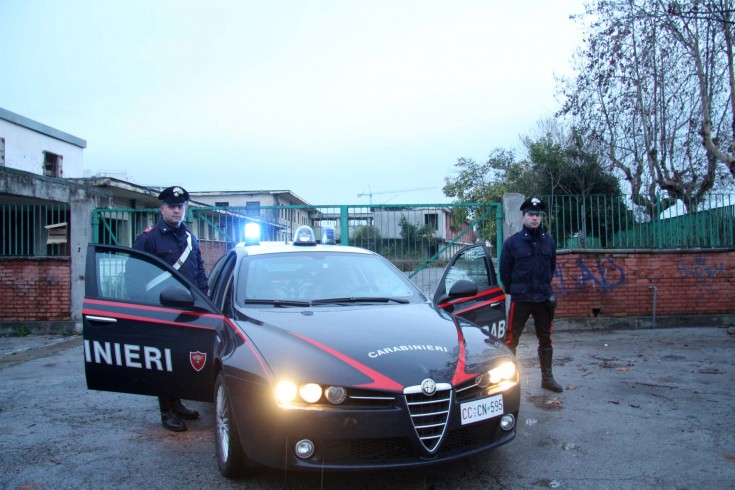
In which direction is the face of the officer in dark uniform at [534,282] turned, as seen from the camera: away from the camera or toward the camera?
toward the camera

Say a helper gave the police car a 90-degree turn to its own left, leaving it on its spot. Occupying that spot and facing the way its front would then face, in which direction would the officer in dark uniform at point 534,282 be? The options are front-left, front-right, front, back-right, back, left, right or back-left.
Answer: front

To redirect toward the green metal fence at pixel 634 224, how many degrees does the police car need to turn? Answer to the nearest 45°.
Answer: approximately 90° to its left

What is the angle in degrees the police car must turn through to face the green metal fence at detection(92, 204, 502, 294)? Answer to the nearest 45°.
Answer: approximately 135° to its left

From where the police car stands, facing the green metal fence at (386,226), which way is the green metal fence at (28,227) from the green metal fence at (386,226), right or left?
left

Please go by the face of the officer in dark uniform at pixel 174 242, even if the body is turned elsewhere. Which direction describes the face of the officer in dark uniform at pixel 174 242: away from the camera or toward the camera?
toward the camera

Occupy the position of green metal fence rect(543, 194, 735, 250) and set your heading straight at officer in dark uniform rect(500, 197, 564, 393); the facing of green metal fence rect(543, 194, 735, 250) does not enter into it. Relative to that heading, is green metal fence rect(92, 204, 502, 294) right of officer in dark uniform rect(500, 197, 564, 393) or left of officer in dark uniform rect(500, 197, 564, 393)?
right

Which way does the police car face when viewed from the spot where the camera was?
facing the viewer and to the right of the viewer
